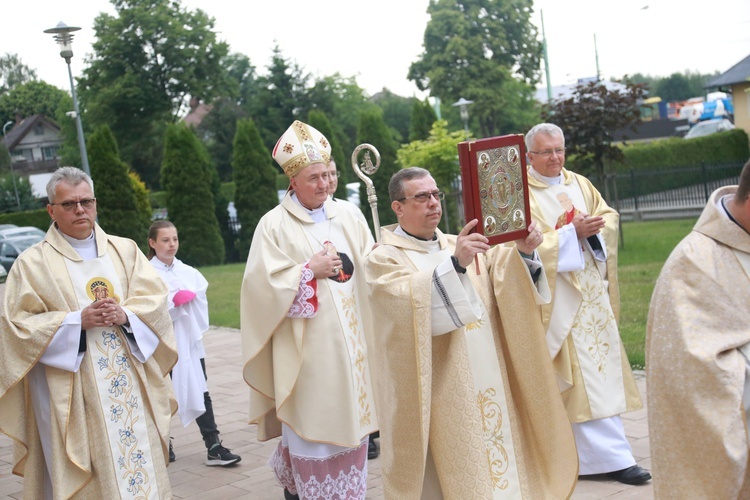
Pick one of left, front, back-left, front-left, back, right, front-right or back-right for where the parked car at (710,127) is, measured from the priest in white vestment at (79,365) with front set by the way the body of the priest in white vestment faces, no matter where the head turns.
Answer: left

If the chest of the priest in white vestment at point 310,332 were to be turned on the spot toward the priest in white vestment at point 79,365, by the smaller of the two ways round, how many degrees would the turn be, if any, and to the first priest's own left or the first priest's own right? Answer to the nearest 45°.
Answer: approximately 135° to the first priest's own right

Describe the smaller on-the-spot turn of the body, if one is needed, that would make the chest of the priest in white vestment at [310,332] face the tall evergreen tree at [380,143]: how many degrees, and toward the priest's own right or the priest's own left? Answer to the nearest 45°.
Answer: approximately 135° to the priest's own left

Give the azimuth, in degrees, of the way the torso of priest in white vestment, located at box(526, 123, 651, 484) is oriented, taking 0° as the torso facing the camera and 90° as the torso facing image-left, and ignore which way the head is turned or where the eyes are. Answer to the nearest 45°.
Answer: approximately 315°

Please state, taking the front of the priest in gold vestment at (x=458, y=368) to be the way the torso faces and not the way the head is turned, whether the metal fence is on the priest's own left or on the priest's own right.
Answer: on the priest's own left

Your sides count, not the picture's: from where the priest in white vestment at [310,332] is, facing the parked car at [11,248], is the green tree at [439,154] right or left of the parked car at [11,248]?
right

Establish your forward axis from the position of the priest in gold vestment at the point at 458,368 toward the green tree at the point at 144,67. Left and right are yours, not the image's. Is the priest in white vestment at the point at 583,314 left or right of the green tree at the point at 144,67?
right

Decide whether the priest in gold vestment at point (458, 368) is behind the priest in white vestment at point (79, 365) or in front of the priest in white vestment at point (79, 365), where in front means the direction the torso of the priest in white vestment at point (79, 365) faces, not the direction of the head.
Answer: in front

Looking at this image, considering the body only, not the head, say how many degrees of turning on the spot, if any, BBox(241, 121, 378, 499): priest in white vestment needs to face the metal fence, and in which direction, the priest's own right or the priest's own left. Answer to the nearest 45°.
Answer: approximately 90° to the priest's own left

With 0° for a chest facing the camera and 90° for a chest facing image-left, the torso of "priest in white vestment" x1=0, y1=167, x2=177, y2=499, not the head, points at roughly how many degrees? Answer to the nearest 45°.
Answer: approximately 315°
